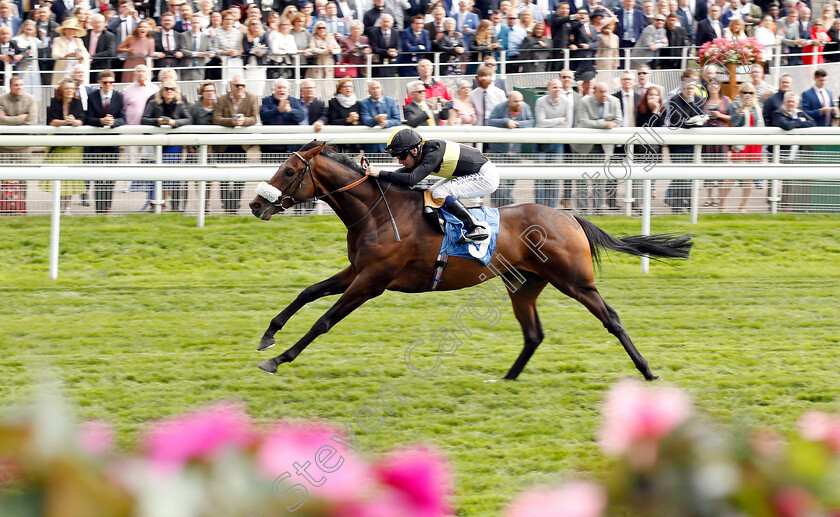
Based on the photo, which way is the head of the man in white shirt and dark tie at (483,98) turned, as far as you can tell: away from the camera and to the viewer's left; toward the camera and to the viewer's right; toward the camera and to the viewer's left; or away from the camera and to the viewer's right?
toward the camera and to the viewer's left

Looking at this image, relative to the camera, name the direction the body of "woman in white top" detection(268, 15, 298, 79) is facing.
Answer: toward the camera

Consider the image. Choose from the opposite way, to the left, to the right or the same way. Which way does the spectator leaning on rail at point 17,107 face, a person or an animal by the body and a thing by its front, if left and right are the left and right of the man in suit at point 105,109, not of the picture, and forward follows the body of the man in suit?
the same way

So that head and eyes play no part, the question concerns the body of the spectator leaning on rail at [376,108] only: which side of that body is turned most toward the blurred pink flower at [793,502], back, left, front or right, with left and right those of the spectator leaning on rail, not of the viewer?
front

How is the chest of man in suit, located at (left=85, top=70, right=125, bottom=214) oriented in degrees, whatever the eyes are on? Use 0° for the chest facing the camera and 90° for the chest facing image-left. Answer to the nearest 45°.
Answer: approximately 0°

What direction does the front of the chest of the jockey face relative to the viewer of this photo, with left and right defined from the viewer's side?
facing to the left of the viewer

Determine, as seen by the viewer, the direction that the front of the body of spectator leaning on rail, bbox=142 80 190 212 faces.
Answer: toward the camera

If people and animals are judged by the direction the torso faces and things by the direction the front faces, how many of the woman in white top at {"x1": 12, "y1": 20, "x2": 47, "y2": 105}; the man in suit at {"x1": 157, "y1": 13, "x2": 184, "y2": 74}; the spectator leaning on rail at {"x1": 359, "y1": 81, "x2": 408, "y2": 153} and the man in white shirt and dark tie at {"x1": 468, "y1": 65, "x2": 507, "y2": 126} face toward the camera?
4

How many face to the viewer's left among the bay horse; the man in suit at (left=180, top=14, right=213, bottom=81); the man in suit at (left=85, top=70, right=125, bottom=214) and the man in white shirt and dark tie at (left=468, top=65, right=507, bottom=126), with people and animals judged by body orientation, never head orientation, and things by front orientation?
1

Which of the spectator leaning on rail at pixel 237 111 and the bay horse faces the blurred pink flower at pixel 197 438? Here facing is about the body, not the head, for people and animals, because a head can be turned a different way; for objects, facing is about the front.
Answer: the spectator leaning on rail

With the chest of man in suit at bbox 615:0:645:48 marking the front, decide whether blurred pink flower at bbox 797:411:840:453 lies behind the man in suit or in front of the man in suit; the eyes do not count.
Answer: in front

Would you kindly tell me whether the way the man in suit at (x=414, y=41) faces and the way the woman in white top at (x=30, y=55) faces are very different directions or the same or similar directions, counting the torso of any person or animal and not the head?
same or similar directions

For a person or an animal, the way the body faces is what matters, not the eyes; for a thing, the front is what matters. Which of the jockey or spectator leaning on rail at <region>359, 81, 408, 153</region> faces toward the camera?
the spectator leaning on rail

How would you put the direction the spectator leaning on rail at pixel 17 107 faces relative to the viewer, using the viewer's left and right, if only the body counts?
facing the viewer

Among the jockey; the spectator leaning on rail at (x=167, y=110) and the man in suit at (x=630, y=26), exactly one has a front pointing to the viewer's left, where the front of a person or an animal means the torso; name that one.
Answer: the jockey

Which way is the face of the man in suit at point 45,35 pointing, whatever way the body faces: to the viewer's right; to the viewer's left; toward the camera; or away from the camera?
toward the camera

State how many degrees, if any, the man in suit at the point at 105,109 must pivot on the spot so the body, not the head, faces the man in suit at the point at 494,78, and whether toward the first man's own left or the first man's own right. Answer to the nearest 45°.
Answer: approximately 90° to the first man's own left

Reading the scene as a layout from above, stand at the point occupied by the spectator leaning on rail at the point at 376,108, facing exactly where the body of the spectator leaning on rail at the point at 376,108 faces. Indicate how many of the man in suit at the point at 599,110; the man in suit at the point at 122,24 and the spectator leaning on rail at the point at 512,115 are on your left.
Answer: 2

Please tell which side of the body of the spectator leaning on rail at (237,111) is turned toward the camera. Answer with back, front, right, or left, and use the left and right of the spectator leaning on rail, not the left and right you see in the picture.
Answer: front

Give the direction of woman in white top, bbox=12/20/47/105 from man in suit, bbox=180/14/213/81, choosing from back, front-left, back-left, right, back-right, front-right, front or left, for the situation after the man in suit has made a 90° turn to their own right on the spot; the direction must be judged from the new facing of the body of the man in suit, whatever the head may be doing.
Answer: front

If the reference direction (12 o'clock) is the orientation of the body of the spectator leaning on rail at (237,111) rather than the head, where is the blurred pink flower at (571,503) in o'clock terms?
The blurred pink flower is roughly at 12 o'clock from the spectator leaning on rail.
